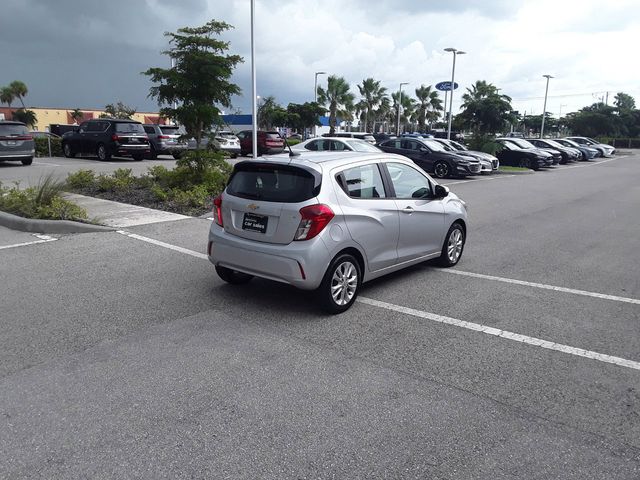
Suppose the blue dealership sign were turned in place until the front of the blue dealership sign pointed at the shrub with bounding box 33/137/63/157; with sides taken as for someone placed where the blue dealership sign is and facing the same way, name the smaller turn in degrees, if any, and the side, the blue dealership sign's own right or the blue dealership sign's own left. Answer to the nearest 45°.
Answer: approximately 45° to the blue dealership sign's own right

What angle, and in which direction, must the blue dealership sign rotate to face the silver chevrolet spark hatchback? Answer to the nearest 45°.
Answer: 0° — it already faces it

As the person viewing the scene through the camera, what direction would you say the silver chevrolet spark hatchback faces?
facing away from the viewer and to the right of the viewer

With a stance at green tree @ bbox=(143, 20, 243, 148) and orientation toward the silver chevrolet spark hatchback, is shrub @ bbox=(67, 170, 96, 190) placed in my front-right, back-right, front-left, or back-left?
back-right

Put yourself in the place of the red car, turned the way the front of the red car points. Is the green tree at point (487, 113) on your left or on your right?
on your right

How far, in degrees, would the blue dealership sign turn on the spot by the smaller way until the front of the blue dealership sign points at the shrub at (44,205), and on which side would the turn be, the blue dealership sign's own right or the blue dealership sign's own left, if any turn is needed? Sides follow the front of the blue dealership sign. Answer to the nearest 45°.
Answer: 0° — it already faces it

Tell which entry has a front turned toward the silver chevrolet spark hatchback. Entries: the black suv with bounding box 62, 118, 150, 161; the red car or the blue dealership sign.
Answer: the blue dealership sign

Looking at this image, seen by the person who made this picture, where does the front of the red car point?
facing away from the viewer and to the left of the viewer

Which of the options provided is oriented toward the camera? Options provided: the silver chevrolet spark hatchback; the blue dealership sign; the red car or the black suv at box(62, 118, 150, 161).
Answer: the blue dealership sign

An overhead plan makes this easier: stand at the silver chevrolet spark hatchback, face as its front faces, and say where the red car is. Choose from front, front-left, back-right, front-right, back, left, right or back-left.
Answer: front-left

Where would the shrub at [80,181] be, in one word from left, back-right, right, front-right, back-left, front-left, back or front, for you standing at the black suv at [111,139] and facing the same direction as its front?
back-left

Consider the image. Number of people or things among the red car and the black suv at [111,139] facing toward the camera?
0
